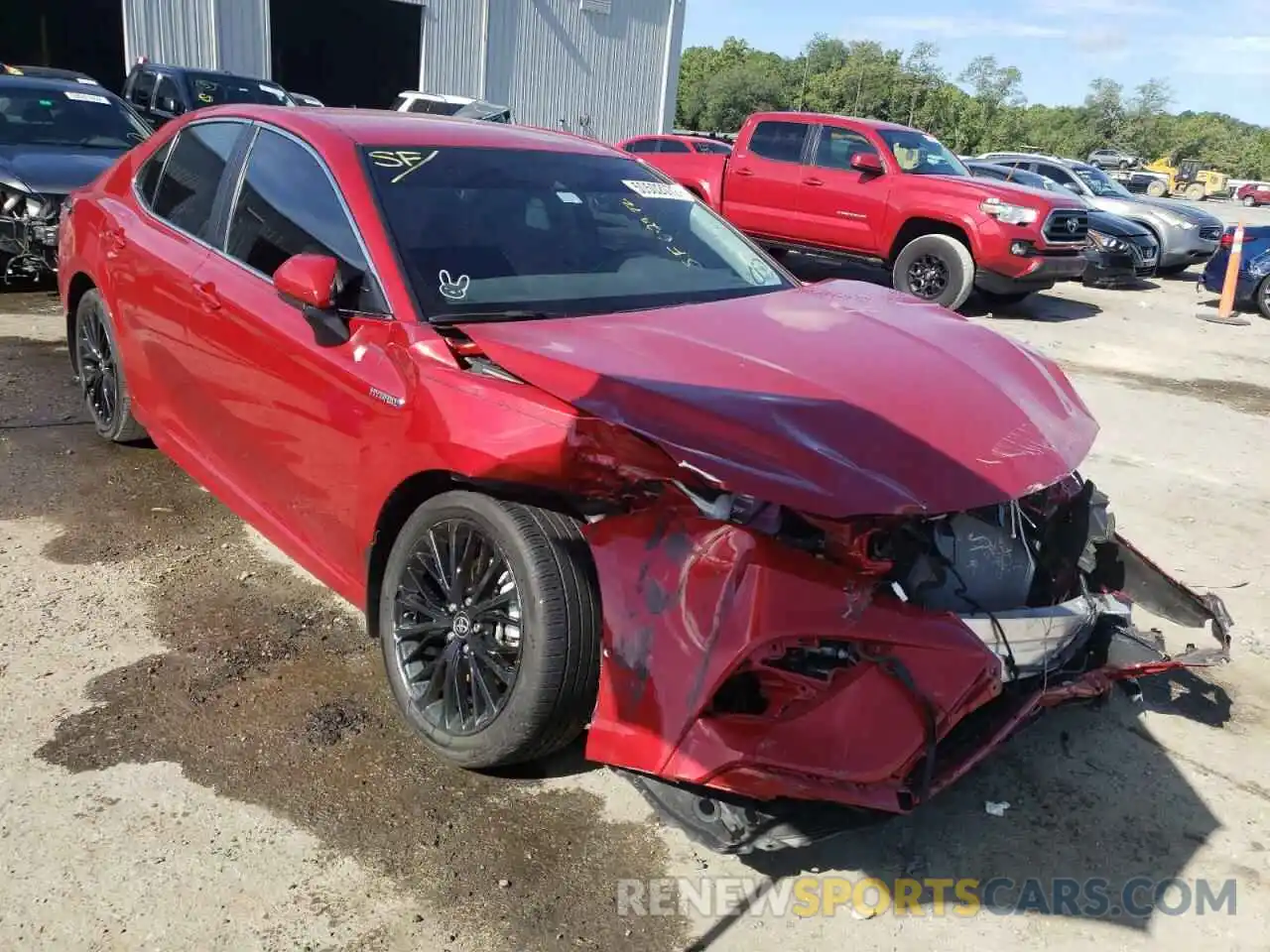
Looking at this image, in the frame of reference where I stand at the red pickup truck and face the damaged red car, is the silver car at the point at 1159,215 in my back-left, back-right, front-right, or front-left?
back-left

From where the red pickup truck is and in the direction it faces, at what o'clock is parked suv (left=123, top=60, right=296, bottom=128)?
The parked suv is roughly at 5 o'clock from the red pickup truck.

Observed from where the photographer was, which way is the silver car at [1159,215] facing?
facing the viewer and to the right of the viewer

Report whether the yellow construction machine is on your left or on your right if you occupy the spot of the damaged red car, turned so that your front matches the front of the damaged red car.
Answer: on your left

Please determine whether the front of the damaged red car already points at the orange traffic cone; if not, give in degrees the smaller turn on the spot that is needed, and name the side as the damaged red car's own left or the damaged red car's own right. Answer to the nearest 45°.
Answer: approximately 90° to the damaged red car's own left

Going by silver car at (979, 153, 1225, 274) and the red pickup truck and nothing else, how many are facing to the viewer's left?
0

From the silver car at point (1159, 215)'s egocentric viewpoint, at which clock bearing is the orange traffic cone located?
The orange traffic cone is roughly at 1 o'clock from the silver car.
